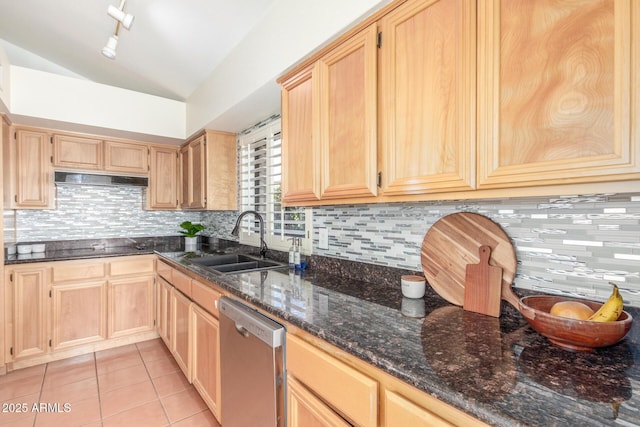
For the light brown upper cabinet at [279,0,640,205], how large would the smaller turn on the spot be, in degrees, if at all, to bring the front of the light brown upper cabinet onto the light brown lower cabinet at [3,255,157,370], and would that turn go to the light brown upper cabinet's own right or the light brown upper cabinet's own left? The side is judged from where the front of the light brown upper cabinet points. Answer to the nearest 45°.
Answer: approximately 45° to the light brown upper cabinet's own right

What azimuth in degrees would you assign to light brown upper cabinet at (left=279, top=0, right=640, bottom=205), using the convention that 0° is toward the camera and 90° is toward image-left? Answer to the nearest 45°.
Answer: approximately 45°

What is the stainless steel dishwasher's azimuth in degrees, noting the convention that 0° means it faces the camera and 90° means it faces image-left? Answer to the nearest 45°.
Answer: approximately 45°

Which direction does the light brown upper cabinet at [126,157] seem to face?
toward the camera

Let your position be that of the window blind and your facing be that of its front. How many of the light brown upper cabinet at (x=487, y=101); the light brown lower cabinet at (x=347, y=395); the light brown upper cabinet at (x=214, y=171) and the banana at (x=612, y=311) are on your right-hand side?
1

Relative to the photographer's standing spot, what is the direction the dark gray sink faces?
facing the viewer and to the left of the viewer

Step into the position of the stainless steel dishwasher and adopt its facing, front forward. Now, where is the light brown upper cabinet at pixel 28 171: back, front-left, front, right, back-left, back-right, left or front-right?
right

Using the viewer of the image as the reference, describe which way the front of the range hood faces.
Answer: facing the viewer

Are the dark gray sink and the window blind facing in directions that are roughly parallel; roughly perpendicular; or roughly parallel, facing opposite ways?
roughly parallel

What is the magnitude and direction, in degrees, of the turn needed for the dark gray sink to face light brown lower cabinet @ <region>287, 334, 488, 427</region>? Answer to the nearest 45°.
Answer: approximately 45° to its left
